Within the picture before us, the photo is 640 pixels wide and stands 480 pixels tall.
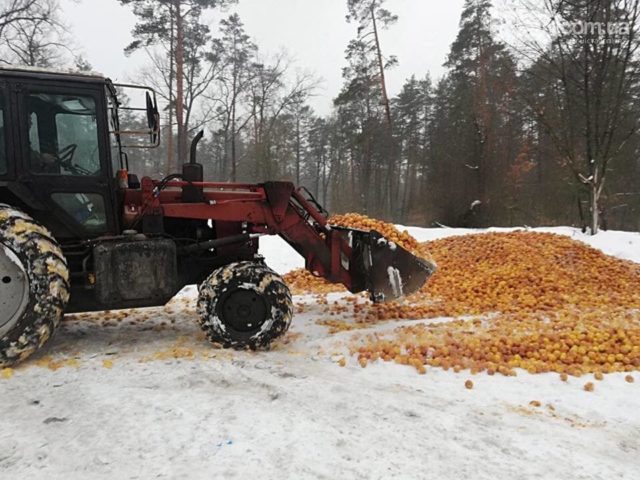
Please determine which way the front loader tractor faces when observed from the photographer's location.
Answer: facing to the right of the viewer

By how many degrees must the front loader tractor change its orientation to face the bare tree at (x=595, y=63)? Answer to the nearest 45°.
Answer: approximately 45° to its left
